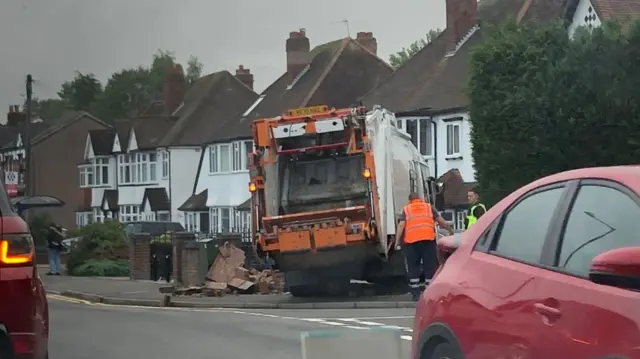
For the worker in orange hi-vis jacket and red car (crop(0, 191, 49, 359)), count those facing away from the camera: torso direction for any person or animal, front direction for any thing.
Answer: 2

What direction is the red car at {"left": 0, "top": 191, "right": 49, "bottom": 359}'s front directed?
away from the camera

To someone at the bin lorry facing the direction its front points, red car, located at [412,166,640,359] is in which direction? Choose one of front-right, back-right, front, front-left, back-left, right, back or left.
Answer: back-right

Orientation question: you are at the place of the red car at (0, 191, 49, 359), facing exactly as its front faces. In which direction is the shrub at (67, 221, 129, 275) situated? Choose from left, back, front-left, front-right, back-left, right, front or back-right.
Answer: front

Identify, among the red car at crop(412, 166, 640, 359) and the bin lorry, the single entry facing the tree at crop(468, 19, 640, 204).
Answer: the bin lorry

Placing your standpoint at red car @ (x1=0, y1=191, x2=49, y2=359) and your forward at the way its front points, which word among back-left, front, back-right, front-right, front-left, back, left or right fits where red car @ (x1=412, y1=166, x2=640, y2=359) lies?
back-right

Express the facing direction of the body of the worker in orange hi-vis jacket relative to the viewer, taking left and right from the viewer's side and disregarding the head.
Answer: facing away from the viewer

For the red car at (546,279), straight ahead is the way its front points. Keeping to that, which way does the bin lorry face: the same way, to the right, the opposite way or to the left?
to the left

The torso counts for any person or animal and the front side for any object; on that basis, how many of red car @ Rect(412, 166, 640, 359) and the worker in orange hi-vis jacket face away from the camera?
1

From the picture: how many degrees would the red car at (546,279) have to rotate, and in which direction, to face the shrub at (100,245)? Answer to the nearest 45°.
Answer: approximately 180°

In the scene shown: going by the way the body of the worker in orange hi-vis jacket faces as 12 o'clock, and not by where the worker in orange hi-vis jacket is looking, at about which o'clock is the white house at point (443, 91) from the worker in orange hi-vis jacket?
The white house is roughly at 12 o'clock from the worker in orange hi-vis jacket.

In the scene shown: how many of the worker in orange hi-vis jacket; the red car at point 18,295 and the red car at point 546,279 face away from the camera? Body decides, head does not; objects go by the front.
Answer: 2

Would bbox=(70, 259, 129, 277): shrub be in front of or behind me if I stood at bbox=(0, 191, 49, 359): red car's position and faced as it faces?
in front

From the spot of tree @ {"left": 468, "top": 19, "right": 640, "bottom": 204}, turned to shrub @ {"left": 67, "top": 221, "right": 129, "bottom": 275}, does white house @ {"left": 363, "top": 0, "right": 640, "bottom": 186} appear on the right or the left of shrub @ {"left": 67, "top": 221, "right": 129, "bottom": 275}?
right

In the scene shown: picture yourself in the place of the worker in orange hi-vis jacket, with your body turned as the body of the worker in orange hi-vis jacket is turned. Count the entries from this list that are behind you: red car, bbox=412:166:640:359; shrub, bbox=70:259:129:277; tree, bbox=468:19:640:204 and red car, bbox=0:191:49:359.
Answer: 2

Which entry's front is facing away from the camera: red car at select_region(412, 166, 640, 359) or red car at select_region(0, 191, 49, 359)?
red car at select_region(0, 191, 49, 359)

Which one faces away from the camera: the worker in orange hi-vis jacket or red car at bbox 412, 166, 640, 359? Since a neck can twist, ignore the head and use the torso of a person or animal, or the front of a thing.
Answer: the worker in orange hi-vis jacket
